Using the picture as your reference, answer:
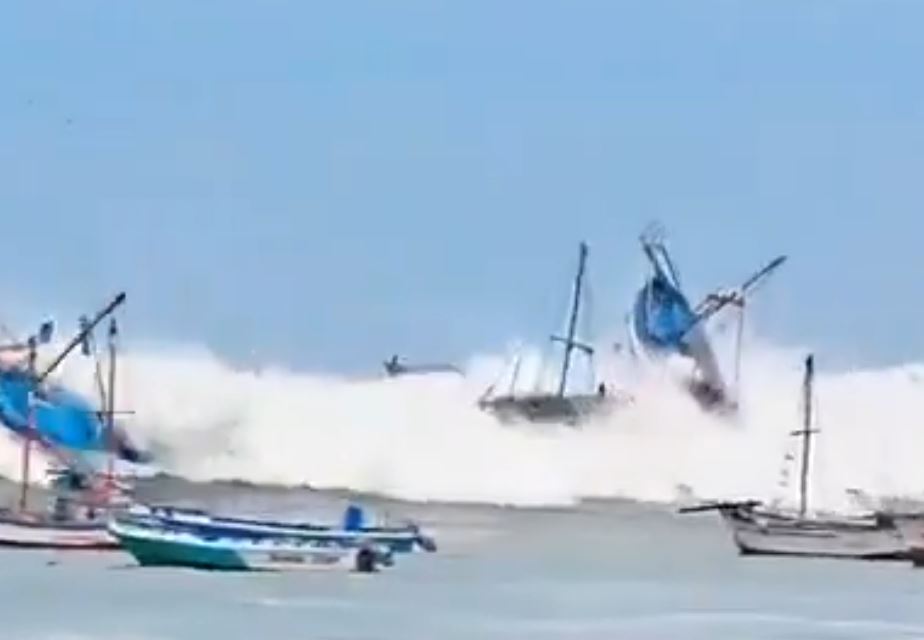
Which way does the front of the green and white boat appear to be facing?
to the viewer's left

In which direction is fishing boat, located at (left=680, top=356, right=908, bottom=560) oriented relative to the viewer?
to the viewer's left

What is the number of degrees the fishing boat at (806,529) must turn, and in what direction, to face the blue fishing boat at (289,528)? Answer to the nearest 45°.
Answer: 0° — it already faces it

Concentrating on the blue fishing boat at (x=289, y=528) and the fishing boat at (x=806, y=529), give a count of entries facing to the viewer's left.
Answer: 2

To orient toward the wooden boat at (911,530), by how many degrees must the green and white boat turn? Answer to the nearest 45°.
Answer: approximately 180°

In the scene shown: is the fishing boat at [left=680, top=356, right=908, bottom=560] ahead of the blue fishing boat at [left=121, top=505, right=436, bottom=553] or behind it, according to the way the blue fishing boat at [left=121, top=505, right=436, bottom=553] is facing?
behind
